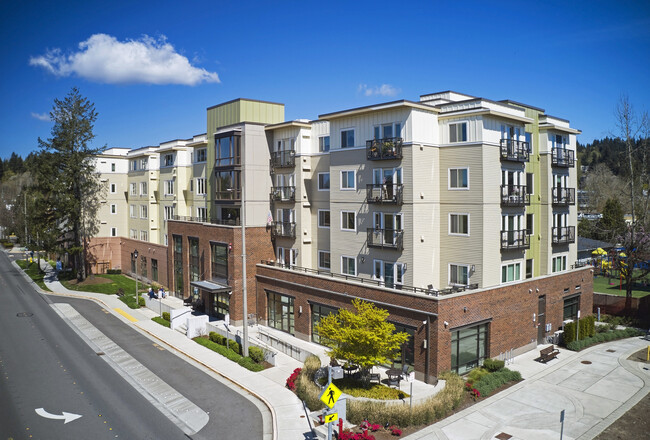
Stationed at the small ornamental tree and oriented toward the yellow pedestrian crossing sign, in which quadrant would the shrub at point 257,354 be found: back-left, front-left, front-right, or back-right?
back-right

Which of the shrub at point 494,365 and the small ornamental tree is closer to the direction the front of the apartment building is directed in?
the small ornamental tree

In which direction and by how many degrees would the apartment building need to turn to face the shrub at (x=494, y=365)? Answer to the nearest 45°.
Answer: approximately 90° to its left

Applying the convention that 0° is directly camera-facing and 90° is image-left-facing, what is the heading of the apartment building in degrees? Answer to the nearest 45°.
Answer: approximately 45°

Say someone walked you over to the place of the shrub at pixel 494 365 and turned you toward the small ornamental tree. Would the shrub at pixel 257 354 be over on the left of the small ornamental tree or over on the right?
right
